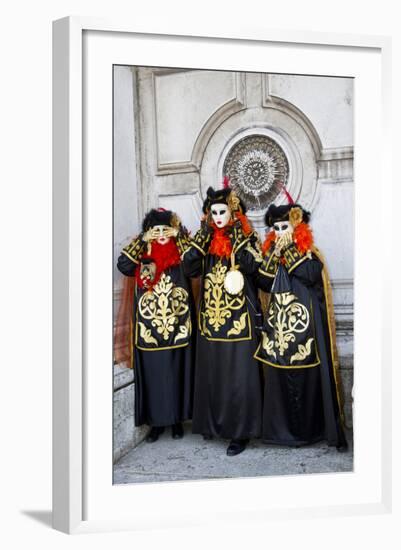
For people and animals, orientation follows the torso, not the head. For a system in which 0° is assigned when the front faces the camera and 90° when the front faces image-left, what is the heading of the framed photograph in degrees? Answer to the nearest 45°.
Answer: approximately 315°
